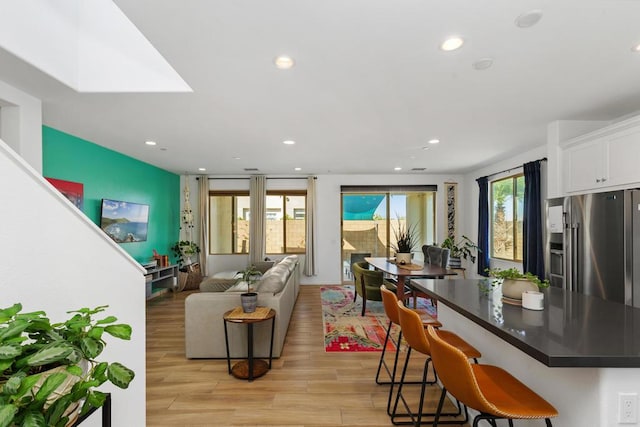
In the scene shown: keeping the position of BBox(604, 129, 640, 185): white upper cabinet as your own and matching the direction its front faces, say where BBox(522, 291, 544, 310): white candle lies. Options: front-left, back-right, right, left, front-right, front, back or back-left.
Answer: front-left

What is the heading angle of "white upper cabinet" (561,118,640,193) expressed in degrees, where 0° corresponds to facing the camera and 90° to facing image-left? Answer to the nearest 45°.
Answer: approximately 45°

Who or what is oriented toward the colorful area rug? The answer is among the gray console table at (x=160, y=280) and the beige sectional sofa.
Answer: the gray console table

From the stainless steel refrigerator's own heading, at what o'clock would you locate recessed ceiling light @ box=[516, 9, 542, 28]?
The recessed ceiling light is roughly at 11 o'clock from the stainless steel refrigerator.

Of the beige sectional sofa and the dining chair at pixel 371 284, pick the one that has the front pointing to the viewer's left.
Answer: the beige sectional sofa

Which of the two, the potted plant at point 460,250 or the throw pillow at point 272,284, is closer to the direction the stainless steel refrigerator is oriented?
the throw pillow

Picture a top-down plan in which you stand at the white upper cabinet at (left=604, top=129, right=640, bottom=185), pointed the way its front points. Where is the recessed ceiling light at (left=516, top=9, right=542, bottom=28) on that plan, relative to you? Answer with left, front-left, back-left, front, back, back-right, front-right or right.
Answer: front-left

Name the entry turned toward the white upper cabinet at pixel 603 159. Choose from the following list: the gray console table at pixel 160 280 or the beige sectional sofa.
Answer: the gray console table

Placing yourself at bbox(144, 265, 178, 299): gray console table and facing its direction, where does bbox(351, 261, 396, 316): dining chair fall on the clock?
The dining chair is roughly at 12 o'clock from the gray console table.

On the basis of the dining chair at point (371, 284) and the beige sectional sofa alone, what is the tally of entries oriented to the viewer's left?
1

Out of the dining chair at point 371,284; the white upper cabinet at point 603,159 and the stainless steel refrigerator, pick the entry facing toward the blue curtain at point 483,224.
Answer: the dining chair

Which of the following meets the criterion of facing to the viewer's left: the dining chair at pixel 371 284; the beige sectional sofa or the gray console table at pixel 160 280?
the beige sectional sofa

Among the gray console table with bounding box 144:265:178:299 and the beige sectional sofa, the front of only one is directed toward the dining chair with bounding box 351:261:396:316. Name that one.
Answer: the gray console table

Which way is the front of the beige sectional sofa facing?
to the viewer's left
